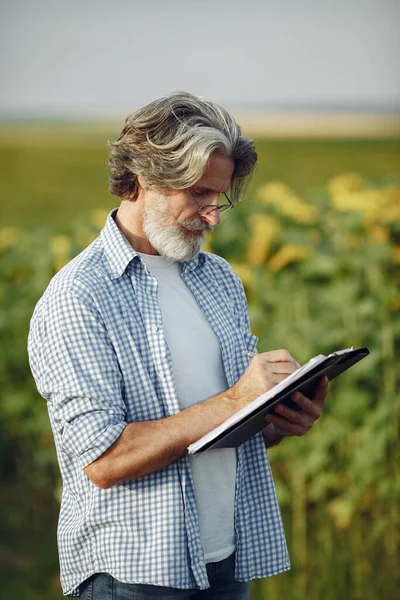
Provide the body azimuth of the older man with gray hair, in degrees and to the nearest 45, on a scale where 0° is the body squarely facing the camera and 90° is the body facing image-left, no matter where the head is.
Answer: approximately 315°
